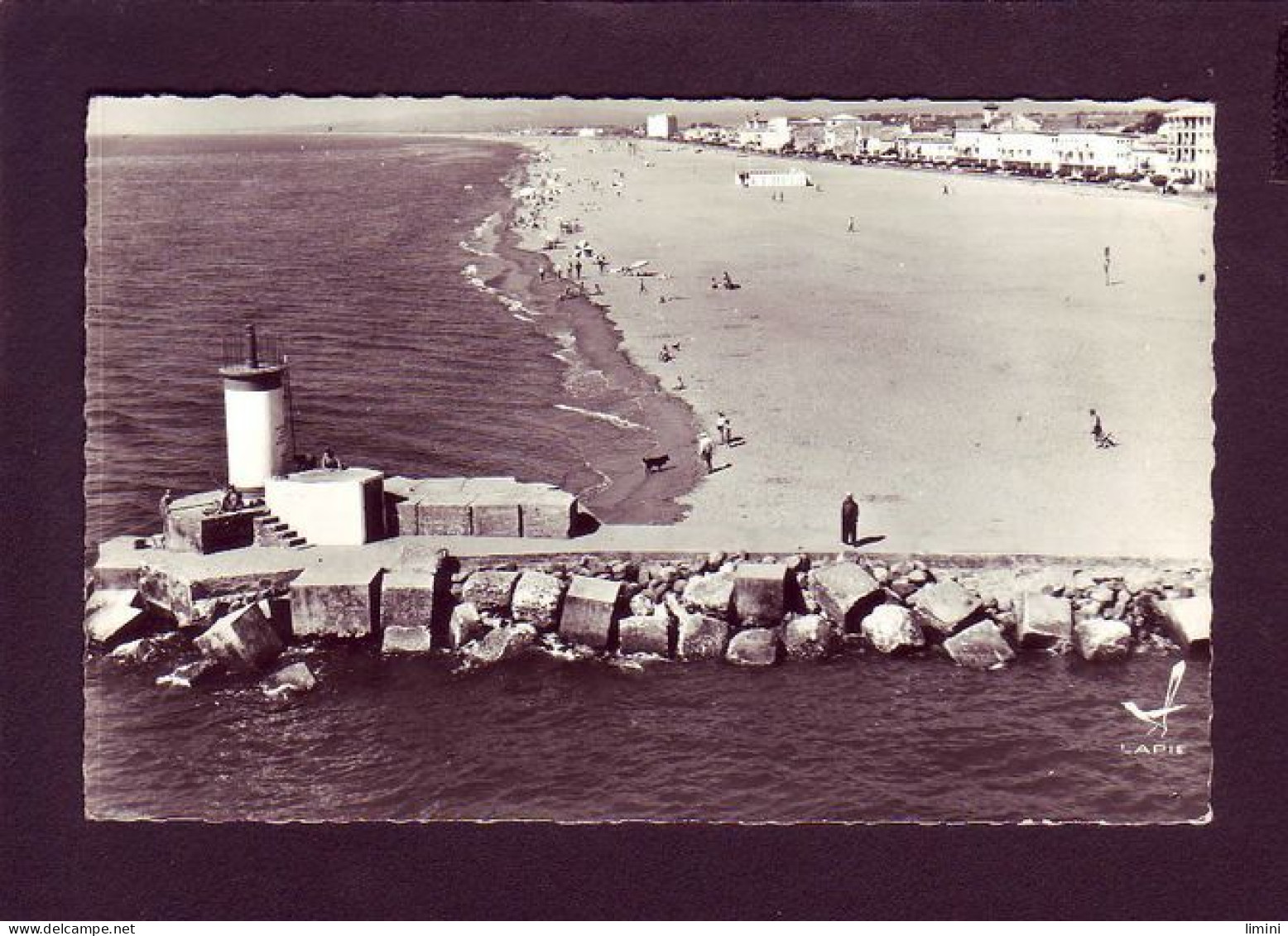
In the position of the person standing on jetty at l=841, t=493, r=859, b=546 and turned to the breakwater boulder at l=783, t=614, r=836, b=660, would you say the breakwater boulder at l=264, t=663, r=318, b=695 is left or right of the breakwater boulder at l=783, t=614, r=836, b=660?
right
